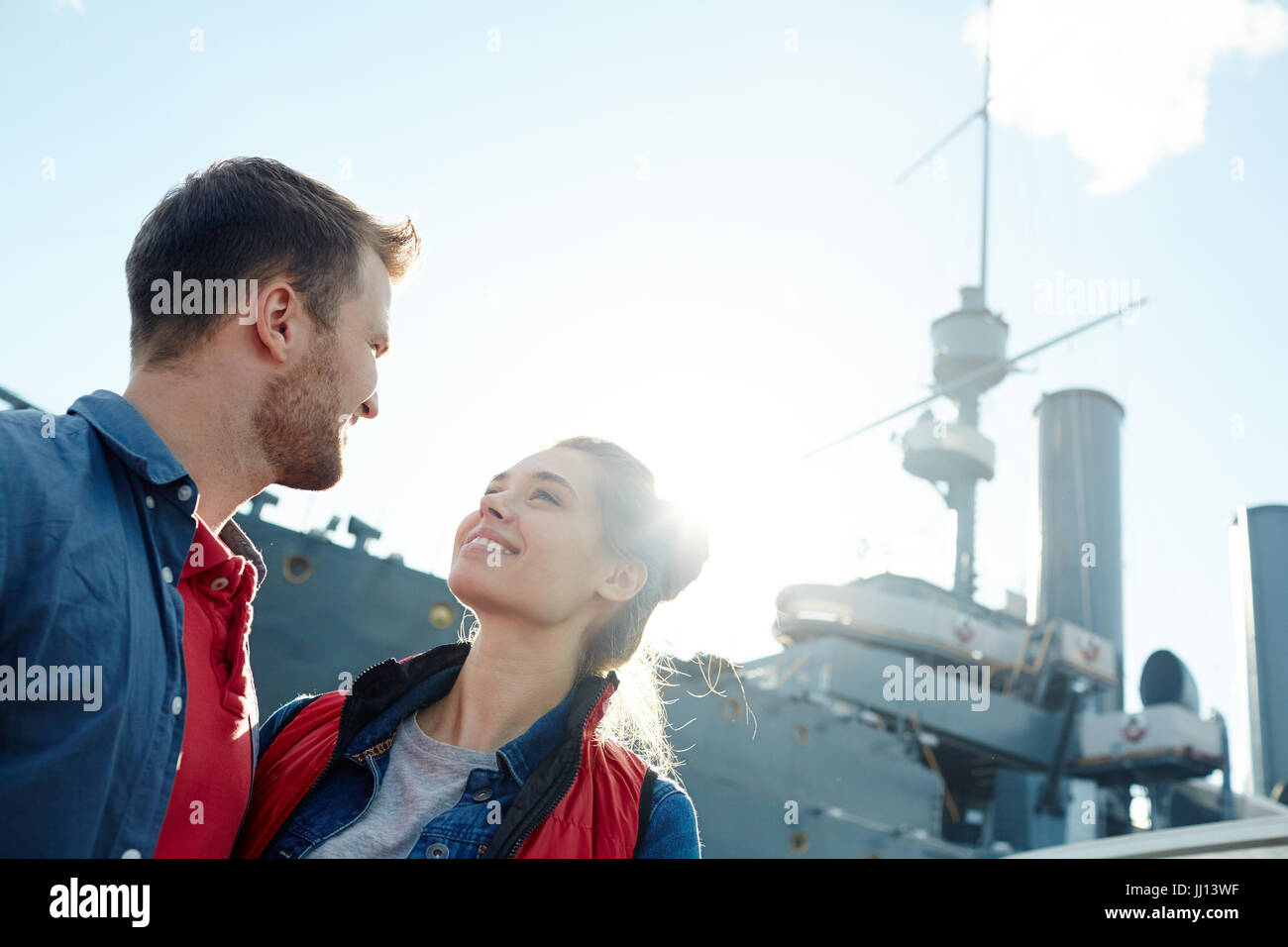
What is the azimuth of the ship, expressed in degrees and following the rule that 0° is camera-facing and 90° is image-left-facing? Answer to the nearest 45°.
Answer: approximately 45°

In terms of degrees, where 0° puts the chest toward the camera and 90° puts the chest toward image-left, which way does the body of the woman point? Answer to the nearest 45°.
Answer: approximately 45°

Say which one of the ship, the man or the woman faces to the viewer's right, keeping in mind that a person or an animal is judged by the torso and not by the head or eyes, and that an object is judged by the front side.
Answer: the man

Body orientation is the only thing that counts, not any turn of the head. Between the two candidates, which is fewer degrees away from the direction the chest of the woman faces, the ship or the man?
the man

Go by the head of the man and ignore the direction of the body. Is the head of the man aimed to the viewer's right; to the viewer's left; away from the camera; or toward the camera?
to the viewer's right

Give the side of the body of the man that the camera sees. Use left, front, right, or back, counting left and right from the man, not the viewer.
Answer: right

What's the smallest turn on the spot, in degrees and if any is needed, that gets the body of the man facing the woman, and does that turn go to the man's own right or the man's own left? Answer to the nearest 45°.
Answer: approximately 45° to the man's own left

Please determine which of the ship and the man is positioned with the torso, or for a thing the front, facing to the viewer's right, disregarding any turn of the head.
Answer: the man
